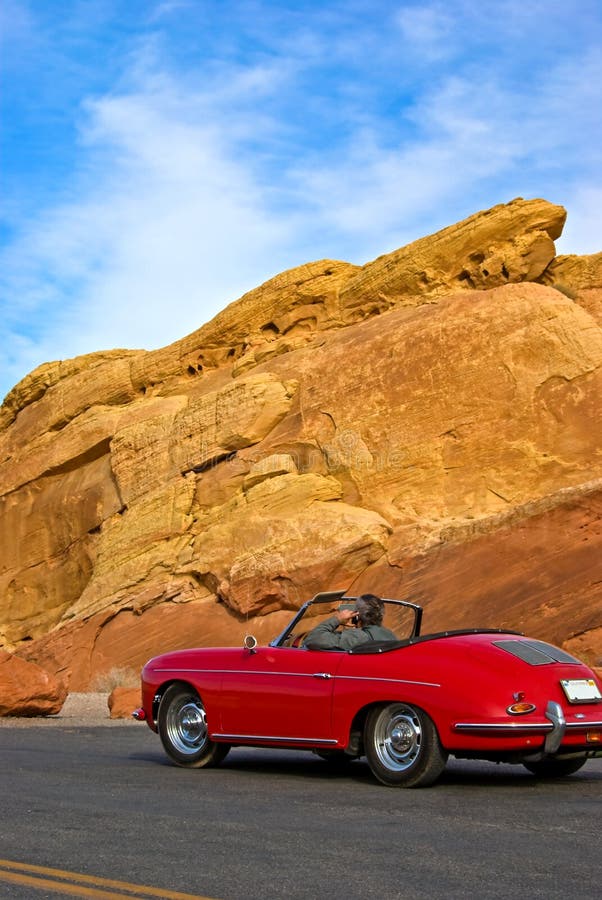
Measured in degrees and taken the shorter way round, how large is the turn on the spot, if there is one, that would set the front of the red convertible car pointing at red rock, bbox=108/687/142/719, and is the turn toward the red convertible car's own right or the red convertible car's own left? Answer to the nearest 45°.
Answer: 0° — it already faces it

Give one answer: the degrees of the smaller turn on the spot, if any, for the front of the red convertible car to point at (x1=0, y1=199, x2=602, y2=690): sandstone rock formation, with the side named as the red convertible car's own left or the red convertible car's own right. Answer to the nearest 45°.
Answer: approximately 45° to the red convertible car's own right

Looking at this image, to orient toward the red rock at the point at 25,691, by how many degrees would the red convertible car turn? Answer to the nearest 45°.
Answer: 0° — it already faces it

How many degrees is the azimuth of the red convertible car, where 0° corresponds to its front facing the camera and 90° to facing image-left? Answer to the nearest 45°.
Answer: approximately 135°
